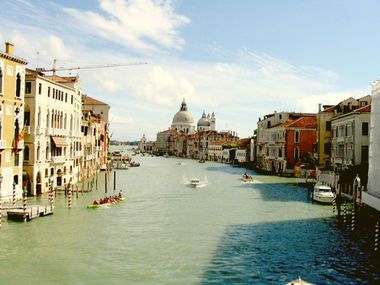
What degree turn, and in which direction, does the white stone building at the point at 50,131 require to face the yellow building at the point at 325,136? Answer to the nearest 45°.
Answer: approximately 45° to its left

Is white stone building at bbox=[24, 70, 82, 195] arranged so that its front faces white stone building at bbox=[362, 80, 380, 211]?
yes

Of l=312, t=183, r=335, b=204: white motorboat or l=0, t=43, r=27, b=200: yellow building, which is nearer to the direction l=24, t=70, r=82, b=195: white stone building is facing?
the white motorboat

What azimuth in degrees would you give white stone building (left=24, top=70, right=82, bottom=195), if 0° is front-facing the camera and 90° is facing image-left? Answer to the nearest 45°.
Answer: approximately 315°

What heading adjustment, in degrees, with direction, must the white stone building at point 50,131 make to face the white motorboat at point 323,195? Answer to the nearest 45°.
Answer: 0° — it already faces it

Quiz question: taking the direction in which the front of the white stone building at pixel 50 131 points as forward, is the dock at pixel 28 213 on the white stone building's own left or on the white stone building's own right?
on the white stone building's own right

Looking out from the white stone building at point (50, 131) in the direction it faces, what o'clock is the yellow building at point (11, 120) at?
The yellow building is roughly at 2 o'clock from the white stone building.

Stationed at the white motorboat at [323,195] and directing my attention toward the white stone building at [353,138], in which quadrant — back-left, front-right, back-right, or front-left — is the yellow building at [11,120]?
back-left
